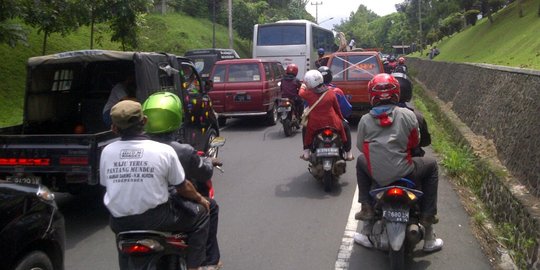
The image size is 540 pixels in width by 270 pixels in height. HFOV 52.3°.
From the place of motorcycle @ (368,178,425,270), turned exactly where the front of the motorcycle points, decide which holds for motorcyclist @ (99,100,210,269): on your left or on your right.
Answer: on your left

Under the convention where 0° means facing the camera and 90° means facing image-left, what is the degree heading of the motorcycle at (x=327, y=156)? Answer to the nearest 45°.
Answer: approximately 180°

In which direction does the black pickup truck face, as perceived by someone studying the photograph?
facing away from the viewer and to the right of the viewer

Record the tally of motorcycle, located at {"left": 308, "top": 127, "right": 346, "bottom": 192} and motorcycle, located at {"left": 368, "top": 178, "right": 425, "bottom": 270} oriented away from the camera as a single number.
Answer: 2

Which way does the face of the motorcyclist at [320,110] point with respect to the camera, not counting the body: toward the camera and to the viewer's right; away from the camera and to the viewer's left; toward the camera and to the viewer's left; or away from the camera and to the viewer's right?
away from the camera and to the viewer's left

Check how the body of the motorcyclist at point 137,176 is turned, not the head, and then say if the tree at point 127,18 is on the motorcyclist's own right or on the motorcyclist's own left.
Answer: on the motorcyclist's own left

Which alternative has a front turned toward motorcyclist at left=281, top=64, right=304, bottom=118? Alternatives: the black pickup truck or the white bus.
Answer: the black pickup truck

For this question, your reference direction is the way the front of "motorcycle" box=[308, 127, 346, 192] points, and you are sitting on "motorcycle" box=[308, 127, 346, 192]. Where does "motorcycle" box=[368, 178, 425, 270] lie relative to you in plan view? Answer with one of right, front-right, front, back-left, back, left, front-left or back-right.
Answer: back

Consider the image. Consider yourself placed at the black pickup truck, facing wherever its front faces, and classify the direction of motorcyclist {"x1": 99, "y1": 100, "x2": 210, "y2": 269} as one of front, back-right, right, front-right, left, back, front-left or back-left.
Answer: back-right

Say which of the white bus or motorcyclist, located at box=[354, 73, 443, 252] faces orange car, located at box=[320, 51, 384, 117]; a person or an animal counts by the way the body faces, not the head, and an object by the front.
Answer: the motorcyclist

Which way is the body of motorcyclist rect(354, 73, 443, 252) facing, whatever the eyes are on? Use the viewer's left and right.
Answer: facing away from the viewer

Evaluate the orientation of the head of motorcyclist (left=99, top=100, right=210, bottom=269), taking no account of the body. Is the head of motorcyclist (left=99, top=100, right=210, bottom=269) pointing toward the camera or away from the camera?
away from the camera

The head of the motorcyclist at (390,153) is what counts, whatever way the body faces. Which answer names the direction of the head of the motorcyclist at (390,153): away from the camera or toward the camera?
away from the camera

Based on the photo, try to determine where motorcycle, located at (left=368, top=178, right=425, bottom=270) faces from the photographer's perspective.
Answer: facing away from the viewer

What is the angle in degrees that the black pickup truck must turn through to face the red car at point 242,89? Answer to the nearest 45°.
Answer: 0° — it already faces it
